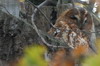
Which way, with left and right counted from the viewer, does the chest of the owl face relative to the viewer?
facing the viewer and to the right of the viewer
